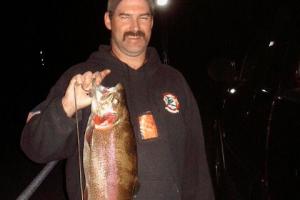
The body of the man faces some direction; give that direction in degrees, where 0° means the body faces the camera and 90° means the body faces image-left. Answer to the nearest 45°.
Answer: approximately 0°
